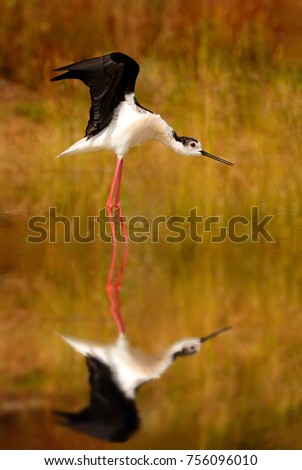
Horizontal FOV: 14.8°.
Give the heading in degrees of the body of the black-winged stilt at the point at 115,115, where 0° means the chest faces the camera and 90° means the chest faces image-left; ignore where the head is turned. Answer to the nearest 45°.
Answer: approximately 270°
